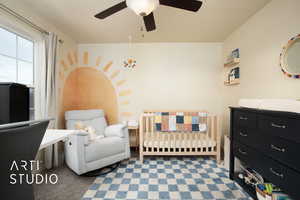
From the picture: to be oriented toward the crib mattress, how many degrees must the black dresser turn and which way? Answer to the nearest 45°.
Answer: approximately 90° to its right

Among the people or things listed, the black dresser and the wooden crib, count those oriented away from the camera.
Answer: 0

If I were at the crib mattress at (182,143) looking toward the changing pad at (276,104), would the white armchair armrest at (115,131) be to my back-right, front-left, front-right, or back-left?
back-right

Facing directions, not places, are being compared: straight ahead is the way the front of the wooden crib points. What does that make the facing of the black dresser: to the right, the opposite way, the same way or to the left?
to the right

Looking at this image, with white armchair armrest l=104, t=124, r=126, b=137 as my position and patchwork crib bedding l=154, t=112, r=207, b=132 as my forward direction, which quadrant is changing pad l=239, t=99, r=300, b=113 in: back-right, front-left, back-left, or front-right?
front-right

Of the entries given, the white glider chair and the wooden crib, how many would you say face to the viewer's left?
0

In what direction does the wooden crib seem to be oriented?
toward the camera

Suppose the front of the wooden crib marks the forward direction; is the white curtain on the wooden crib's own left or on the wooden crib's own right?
on the wooden crib's own right

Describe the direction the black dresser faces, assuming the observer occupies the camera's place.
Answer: facing the viewer and to the left of the viewer

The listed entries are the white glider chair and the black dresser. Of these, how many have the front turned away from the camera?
0

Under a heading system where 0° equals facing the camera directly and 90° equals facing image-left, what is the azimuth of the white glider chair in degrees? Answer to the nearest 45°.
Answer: approximately 315°
